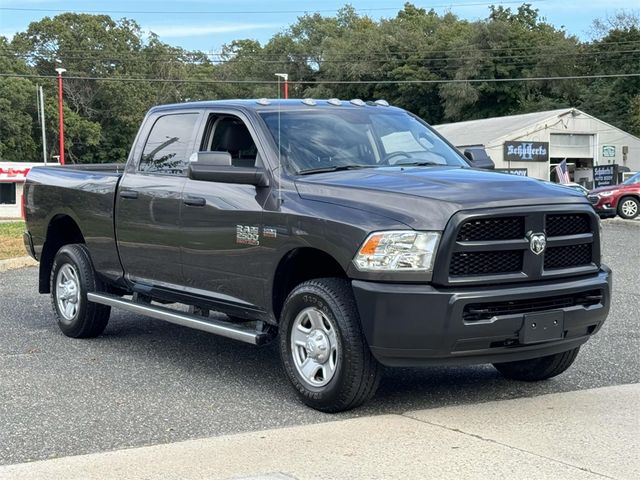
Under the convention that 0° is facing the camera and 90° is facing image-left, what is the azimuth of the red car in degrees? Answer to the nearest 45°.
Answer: approximately 45°

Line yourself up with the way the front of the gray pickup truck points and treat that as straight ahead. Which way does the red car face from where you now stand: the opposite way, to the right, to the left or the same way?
to the right

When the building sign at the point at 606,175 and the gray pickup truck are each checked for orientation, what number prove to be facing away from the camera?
0

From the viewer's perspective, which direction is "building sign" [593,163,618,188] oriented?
toward the camera

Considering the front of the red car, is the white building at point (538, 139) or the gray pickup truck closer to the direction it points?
the gray pickup truck

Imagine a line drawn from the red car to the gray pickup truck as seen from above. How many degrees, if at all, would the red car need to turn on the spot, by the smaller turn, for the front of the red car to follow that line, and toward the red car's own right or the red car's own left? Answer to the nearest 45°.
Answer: approximately 45° to the red car's own left

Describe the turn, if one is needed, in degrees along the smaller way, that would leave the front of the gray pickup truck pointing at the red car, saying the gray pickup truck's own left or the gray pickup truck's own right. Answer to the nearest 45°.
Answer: approximately 90° to the gray pickup truck's own left

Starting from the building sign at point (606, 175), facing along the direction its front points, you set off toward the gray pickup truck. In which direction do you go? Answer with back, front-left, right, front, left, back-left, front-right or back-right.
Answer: front

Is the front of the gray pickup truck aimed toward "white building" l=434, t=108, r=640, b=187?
no

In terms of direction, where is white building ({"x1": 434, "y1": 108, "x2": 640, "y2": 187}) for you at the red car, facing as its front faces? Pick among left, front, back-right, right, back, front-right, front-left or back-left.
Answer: back-right
